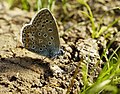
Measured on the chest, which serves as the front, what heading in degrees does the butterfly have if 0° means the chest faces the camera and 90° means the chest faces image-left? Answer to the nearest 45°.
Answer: approximately 270°
